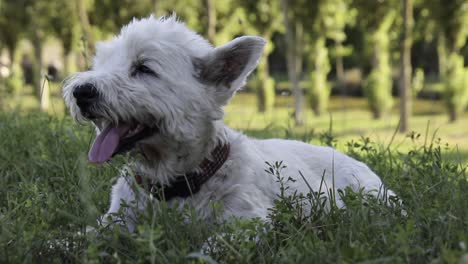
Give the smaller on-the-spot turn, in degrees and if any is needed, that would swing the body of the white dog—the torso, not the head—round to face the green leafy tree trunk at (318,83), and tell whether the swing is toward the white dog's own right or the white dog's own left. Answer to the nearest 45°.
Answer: approximately 135° to the white dog's own right

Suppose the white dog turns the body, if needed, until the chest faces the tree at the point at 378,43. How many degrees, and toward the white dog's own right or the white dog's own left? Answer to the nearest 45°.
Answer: approximately 135° to the white dog's own right

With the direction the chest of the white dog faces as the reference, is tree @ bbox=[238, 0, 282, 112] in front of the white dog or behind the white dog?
behind

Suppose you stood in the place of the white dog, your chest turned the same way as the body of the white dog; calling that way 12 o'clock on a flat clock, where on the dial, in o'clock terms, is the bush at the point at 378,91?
The bush is roughly at 5 o'clock from the white dog.
